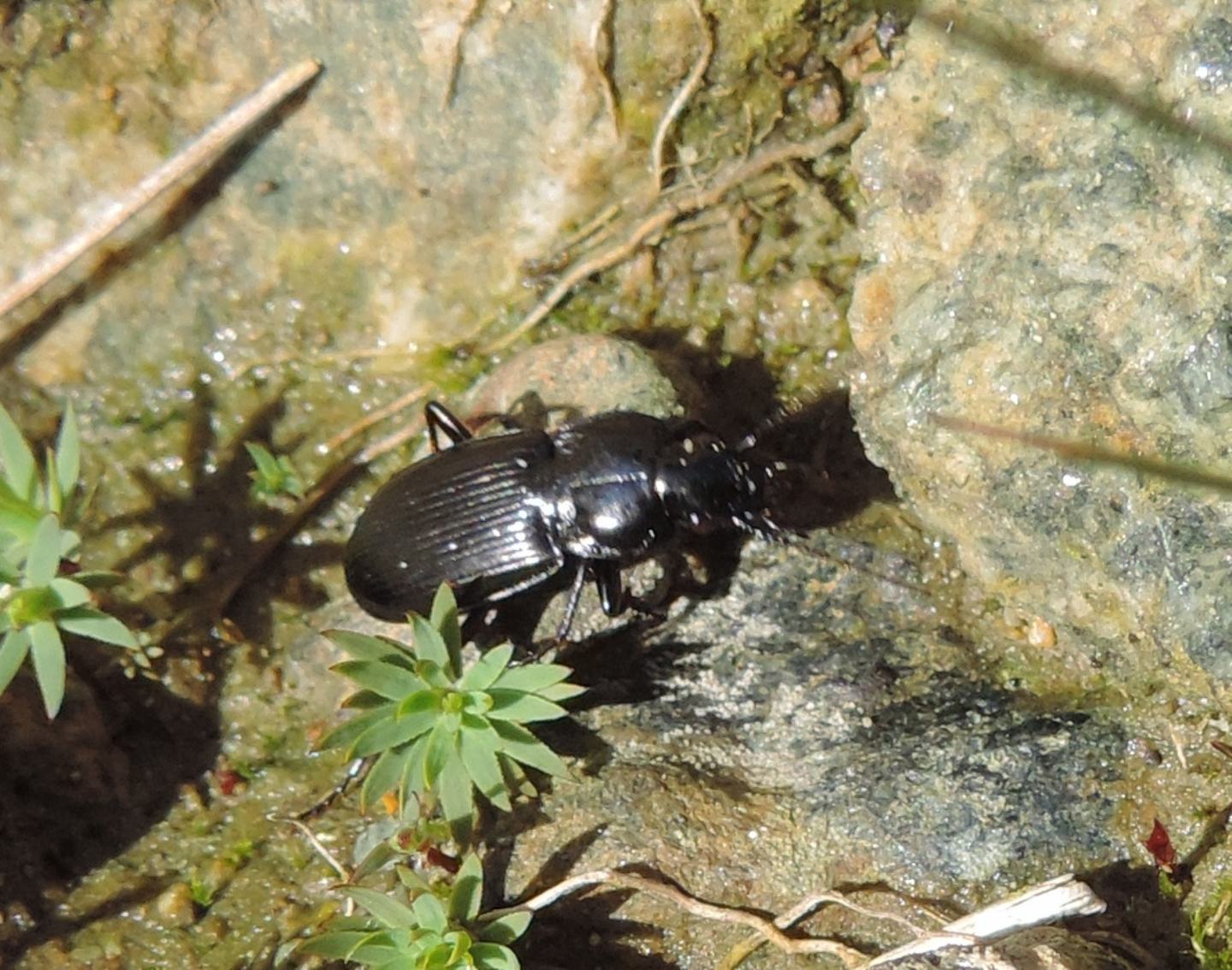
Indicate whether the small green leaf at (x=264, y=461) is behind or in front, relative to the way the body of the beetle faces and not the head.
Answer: behind

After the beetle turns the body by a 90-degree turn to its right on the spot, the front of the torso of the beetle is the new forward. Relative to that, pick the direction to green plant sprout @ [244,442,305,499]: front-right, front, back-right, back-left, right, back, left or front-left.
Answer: back-right

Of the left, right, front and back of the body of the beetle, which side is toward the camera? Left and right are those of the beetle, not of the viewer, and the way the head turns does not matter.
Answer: right

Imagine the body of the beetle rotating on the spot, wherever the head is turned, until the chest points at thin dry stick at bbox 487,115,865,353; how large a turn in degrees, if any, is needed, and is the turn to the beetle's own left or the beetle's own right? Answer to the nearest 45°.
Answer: approximately 45° to the beetle's own left

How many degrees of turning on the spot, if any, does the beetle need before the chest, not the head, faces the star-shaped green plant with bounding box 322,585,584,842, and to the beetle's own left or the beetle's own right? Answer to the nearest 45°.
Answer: approximately 135° to the beetle's own right

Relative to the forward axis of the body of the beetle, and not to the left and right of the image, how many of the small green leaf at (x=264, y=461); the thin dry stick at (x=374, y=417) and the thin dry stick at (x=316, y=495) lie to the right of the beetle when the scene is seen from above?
0

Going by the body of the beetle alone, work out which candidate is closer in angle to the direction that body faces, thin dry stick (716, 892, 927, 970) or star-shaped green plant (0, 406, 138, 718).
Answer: the thin dry stick

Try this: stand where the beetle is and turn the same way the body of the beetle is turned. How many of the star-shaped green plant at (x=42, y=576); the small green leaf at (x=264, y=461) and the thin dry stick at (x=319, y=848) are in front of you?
0
